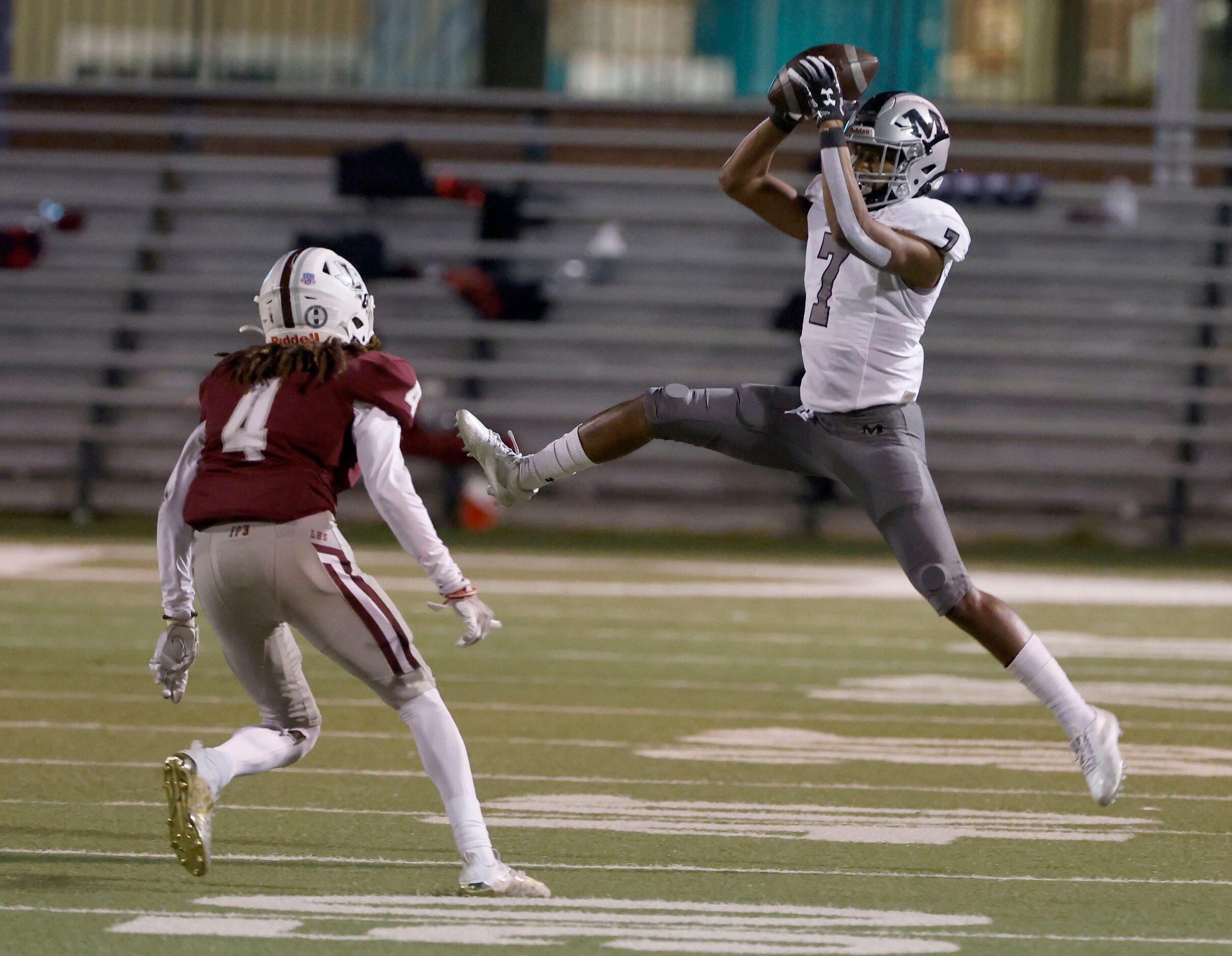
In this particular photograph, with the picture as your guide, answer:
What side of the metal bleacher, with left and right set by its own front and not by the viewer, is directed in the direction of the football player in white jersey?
front

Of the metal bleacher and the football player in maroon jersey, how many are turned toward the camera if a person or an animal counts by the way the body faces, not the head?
1

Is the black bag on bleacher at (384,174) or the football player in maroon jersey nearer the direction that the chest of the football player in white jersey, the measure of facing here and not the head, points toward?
the football player in maroon jersey

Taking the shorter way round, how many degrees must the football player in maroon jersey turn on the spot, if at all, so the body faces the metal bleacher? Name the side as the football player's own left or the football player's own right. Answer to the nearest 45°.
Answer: approximately 45° to the football player's own left

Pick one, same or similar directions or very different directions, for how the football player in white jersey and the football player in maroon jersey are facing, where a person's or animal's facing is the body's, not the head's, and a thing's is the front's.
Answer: very different directions

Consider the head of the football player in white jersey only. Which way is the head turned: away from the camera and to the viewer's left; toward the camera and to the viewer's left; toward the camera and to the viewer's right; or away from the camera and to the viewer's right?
toward the camera and to the viewer's left

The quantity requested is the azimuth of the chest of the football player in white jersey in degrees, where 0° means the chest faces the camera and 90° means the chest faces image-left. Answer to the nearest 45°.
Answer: approximately 45°

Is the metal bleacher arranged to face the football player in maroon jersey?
yes

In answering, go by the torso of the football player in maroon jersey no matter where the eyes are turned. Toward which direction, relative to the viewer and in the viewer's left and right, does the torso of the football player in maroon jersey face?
facing away from the viewer and to the right of the viewer

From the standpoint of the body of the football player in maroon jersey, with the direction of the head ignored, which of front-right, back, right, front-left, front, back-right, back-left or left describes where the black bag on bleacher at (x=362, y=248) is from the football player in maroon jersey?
front-left

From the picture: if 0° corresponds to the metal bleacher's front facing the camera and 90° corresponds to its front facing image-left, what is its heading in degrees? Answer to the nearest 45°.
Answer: approximately 0°

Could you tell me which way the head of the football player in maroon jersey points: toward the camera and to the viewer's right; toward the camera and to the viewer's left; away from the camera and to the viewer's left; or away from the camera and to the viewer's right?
away from the camera and to the viewer's right

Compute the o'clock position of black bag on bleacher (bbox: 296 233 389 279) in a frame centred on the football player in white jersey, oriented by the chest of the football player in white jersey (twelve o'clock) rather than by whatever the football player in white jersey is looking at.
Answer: The black bag on bleacher is roughly at 4 o'clock from the football player in white jersey.
